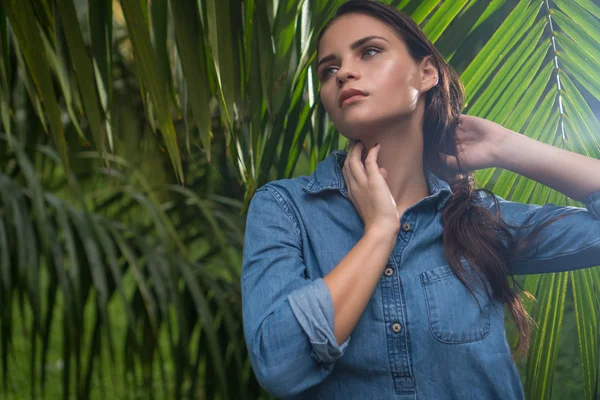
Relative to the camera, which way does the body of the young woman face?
toward the camera
